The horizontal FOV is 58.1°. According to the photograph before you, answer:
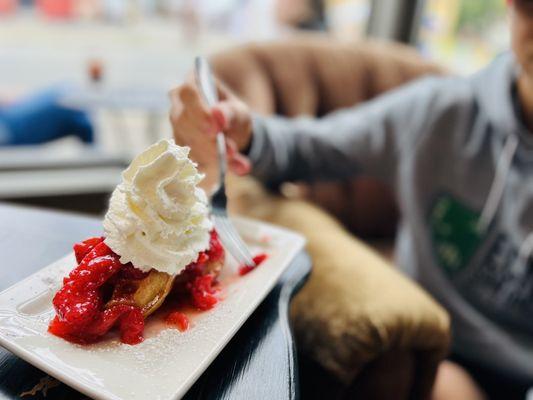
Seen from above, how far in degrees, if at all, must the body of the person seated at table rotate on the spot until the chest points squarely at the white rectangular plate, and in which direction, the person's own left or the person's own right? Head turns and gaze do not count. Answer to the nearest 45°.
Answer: approximately 45° to the person's own right

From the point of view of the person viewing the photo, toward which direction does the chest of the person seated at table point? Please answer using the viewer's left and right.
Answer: facing the viewer

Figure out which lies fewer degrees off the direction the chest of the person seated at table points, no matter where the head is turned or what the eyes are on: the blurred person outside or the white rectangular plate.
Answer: the white rectangular plate

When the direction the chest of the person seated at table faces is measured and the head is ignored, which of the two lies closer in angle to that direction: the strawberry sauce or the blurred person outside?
the strawberry sauce

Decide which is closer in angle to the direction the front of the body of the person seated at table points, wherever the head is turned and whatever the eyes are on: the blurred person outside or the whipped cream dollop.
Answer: the whipped cream dollop

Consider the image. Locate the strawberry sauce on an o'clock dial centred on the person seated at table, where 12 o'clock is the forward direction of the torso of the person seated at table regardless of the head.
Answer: The strawberry sauce is roughly at 1 o'clock from the person seated at table.

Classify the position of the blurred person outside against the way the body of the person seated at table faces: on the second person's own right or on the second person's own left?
on the second person's own right
